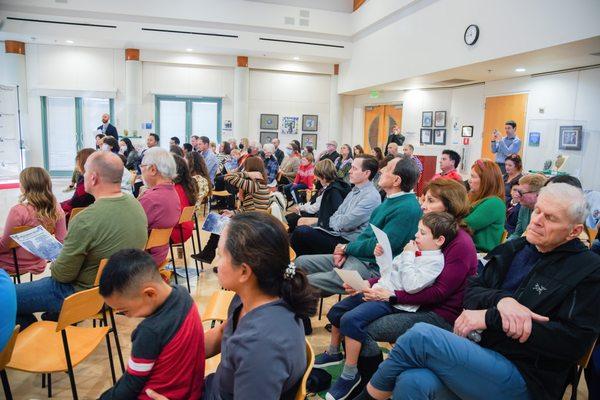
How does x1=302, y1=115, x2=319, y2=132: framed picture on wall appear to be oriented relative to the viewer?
toward the camera

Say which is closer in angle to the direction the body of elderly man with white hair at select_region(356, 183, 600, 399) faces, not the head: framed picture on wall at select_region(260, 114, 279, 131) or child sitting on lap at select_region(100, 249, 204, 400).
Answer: the child sitting on lap

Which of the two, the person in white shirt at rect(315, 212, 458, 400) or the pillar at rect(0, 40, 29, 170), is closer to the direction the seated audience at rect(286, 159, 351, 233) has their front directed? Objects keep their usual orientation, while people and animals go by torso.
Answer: the pillar

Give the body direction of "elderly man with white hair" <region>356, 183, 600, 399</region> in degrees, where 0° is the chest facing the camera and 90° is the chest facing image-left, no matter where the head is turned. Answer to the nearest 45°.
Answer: approximately 45°

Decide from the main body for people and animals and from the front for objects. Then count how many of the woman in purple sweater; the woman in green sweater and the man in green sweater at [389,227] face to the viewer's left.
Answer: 3

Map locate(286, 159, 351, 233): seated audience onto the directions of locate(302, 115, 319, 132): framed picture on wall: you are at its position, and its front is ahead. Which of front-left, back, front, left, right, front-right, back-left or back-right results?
front

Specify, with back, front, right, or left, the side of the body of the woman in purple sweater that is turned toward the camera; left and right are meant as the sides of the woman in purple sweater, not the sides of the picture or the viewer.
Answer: left

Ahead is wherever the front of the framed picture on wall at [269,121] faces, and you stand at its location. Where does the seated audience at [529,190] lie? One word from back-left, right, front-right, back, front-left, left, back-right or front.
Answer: front

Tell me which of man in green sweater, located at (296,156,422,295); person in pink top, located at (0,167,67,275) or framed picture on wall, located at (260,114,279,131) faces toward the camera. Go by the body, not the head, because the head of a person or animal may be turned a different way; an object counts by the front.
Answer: the framed picture on wall

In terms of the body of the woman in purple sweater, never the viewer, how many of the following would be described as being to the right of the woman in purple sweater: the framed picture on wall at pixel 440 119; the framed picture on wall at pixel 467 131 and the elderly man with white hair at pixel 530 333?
2

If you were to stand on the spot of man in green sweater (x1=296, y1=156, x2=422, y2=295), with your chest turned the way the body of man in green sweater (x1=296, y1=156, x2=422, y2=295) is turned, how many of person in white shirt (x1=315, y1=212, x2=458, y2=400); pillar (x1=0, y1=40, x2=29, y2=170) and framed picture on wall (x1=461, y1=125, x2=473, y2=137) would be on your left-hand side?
1

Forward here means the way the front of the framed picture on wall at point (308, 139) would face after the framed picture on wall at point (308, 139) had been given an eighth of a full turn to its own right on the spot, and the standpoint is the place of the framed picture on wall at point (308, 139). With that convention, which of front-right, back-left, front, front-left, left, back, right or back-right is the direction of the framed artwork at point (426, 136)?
left

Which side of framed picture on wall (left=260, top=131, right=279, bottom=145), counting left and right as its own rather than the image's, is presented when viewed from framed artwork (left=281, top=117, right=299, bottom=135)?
left

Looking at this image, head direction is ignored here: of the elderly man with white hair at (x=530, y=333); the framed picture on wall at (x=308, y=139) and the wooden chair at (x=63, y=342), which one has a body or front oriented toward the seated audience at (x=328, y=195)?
the framed picture on wall

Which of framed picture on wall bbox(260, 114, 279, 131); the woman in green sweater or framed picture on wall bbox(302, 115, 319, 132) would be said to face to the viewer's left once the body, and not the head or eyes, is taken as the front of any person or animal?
the woman in green sweater

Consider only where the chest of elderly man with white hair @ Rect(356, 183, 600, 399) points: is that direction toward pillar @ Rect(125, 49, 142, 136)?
no

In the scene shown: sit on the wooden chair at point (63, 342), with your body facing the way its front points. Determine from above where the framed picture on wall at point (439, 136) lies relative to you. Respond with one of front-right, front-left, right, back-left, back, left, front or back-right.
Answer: right

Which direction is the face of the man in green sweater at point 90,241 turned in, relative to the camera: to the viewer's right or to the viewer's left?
to the viewer's left

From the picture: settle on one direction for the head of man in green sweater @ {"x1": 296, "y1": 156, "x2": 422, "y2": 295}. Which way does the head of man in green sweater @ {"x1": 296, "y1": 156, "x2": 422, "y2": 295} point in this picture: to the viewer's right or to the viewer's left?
to the viewer's left

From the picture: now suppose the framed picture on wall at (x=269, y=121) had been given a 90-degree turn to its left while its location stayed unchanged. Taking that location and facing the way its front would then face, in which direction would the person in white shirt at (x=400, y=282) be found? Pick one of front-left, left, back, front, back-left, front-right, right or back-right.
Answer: right

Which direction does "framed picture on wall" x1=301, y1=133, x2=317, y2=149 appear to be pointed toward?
toward the camera

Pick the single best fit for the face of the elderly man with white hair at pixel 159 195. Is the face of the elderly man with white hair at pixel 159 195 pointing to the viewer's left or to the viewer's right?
to the viewer's left
